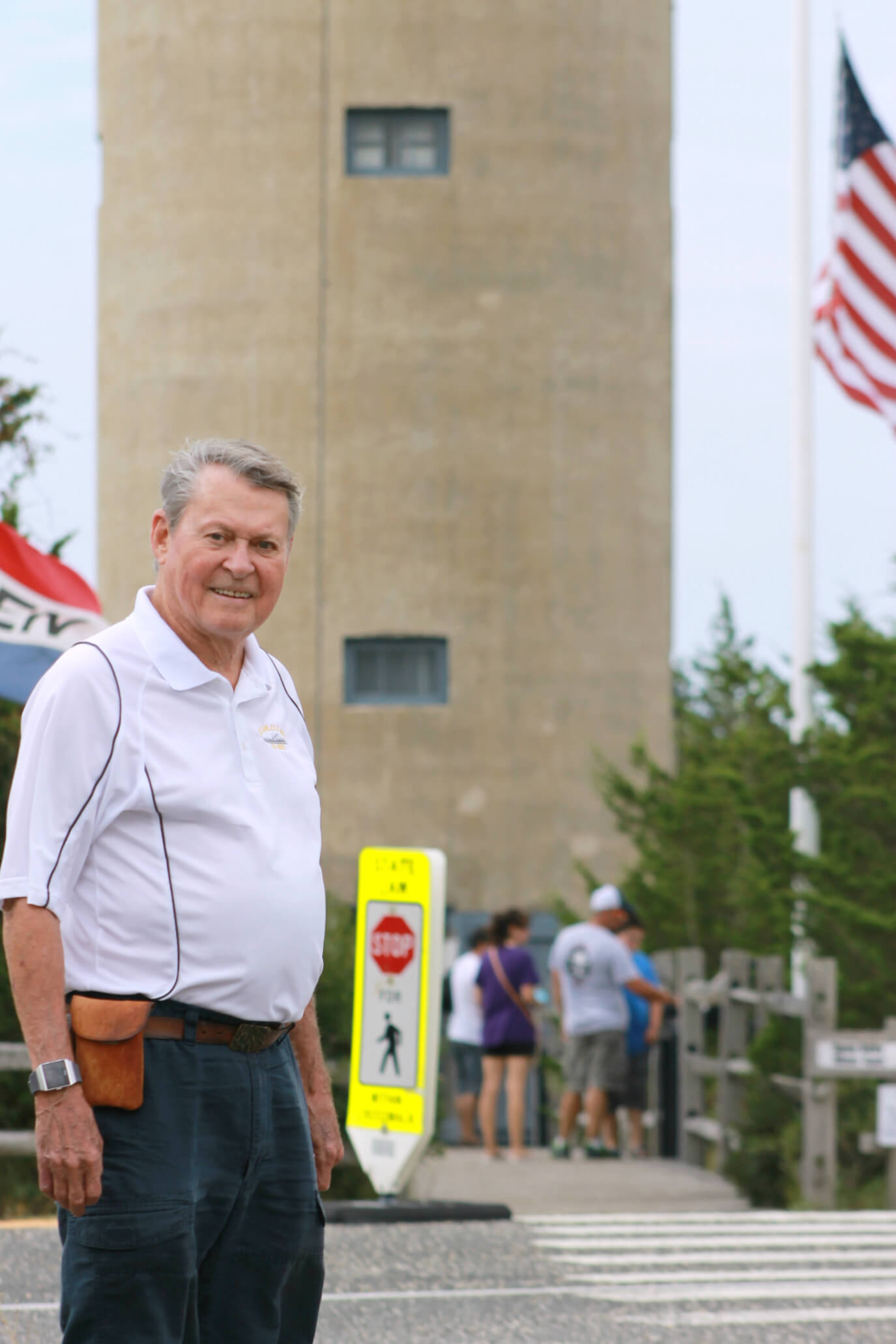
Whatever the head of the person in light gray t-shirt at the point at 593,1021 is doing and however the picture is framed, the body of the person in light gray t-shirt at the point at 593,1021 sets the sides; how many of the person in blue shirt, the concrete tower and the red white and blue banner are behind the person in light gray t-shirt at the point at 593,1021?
1

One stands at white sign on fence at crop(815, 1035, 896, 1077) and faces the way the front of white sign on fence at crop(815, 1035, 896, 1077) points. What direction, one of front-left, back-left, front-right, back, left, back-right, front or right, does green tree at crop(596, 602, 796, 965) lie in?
back

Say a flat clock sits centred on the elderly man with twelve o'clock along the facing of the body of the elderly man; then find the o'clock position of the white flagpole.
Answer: The white flagpole is roughly at 8 o'clock from the elderly man.

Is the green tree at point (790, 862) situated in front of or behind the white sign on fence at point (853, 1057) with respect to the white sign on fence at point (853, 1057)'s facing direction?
behind

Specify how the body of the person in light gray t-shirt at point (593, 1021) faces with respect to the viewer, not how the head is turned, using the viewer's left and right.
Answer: facing away from the viewer and to the right of the viewer

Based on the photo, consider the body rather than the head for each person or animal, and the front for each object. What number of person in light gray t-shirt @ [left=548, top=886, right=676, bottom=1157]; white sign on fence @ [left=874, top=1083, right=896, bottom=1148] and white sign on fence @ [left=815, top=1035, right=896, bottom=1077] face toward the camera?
2

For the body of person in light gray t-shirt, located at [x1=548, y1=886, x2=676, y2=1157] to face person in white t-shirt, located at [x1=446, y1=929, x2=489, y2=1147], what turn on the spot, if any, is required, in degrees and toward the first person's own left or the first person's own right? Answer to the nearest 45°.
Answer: approximately 45° to the first person's own left

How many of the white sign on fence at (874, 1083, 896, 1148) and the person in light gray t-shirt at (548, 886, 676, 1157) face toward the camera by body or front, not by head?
1

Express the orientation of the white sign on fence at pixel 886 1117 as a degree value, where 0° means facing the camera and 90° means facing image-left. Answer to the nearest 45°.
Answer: approximately 0°

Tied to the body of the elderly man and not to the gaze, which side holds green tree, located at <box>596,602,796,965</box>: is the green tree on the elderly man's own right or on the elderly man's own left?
on the elderly man's own left

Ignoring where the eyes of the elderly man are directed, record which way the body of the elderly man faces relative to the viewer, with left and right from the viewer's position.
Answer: facing the viewer and to the right of the viewer
